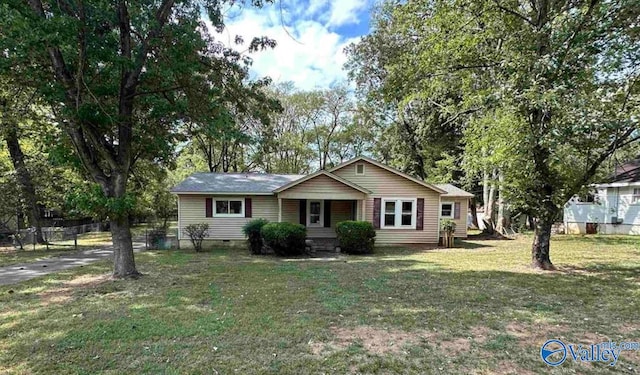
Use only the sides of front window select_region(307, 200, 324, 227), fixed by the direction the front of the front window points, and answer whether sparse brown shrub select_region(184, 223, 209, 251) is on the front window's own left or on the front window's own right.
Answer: on the front window's own right

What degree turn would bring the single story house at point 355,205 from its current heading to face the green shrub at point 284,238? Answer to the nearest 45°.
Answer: approximately 45° to its right

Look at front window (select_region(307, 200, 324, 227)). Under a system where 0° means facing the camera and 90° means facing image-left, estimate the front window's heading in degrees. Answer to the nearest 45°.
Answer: approximately 0°

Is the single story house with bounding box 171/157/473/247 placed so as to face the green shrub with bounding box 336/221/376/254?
yes

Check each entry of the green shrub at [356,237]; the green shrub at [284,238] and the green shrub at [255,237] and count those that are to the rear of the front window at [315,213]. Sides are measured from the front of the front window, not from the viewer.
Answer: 0

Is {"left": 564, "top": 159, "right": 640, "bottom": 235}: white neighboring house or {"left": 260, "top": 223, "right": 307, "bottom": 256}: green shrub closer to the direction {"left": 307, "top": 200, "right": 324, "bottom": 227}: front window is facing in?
the green shrub

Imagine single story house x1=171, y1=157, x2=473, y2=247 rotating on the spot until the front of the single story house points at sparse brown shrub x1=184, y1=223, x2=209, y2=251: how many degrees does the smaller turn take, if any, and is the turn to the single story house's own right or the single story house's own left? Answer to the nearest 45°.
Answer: approximately 90° to the single story house's own right

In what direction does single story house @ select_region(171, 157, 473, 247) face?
toward the camera
